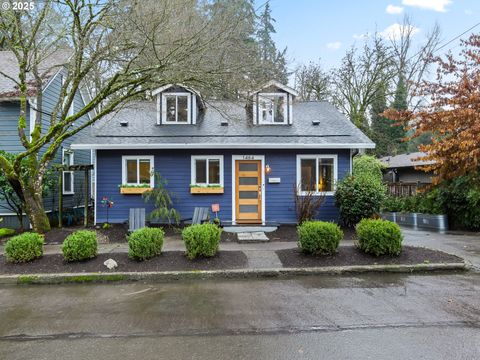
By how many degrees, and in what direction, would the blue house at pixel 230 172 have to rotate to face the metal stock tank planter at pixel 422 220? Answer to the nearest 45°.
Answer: approximately 90° to its left

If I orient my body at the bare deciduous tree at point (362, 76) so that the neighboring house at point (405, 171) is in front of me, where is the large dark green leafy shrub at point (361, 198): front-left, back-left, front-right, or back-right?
front-right

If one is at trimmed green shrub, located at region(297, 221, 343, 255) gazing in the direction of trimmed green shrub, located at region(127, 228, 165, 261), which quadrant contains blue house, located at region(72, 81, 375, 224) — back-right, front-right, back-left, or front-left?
front-right

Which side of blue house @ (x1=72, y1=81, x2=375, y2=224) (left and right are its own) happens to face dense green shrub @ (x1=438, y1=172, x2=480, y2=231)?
left

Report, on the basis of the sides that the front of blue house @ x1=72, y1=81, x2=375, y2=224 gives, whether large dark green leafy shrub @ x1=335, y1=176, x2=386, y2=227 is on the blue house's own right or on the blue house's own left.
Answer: on the blue house's own left

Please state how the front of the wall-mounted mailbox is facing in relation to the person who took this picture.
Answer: facing the viewer

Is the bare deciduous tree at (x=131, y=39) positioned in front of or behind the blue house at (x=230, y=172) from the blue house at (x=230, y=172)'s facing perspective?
in front

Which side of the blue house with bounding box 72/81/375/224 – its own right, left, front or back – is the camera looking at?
front

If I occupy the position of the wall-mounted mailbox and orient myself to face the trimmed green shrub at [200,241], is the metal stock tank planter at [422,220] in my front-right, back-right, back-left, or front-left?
back-left

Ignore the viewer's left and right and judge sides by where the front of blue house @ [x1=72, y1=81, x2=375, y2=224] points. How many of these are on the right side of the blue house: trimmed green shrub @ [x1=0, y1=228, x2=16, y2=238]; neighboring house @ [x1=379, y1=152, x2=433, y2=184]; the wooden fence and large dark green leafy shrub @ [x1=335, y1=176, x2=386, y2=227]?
1

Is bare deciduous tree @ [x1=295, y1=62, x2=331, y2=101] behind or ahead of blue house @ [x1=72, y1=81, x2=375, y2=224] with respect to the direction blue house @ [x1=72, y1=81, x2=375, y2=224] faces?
behind

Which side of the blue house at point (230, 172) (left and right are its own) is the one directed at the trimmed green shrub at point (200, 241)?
front

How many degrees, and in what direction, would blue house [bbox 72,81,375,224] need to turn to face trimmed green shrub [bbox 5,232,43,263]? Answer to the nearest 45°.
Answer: approximately 45° to its right

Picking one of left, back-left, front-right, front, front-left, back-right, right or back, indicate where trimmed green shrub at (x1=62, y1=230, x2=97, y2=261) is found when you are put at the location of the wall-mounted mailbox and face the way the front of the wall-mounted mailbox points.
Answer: front-right
